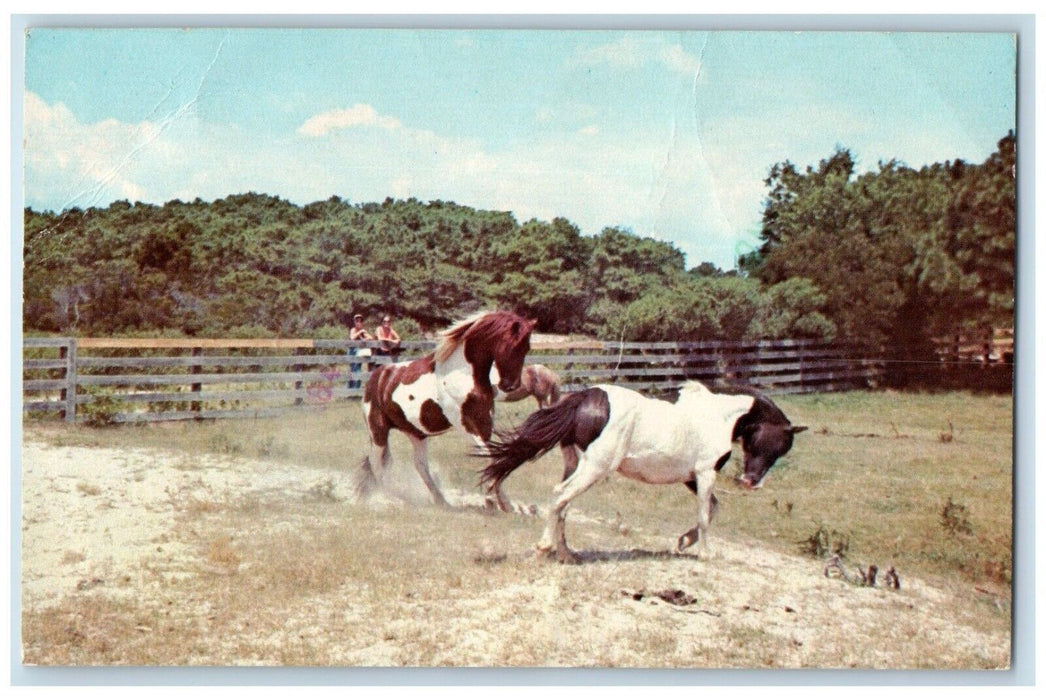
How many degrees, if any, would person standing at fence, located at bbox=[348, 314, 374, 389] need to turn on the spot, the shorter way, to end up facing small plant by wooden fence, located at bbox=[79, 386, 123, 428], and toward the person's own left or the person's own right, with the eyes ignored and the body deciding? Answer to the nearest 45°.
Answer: approximately 90° to the person's own right

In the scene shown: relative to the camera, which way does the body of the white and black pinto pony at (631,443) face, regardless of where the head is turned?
to the viewer's right

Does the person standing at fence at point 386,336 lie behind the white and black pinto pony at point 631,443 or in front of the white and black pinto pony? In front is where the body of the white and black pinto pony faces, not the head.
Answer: behind

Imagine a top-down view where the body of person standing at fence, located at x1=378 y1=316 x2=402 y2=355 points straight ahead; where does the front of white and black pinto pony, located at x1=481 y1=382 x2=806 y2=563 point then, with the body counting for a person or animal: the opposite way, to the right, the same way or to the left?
to the left

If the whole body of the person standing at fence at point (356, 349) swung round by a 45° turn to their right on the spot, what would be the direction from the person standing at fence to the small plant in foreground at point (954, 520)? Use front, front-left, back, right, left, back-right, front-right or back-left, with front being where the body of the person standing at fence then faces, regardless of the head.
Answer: front-left

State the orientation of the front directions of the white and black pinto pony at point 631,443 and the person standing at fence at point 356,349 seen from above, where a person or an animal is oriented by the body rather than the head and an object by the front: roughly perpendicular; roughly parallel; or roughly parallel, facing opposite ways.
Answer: roughly perpendicular

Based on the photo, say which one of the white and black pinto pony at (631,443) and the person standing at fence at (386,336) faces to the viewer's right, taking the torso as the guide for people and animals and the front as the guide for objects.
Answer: the white and black pinto pony

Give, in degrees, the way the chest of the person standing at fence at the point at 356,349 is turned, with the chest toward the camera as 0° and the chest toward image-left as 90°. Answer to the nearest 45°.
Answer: approximately 0°

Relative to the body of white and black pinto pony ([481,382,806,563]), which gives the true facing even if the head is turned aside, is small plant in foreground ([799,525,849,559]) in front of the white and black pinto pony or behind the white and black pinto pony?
in front

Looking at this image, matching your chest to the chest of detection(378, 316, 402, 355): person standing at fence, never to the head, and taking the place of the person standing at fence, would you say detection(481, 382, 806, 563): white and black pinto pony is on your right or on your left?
on your left

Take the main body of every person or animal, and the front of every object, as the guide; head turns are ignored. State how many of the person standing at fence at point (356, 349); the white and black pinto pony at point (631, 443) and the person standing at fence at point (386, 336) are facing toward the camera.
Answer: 2

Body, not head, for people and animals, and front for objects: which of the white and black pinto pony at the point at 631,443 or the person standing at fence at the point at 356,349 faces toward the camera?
the person standing at fence
